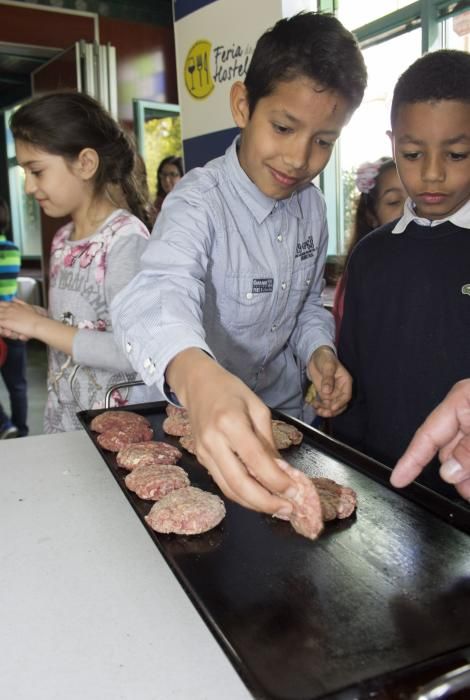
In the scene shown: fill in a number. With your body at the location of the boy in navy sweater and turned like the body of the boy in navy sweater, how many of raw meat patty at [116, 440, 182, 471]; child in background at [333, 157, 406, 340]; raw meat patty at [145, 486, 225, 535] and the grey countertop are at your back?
1

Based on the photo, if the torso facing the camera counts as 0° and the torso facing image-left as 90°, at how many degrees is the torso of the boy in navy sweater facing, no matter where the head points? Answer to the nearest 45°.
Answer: approximately 0°

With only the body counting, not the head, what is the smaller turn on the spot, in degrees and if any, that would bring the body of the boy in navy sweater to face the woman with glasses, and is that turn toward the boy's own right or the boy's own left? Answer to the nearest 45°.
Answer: approximately 135° to the boy's own right

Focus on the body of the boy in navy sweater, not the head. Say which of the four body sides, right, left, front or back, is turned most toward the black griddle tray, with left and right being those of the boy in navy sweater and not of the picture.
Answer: front

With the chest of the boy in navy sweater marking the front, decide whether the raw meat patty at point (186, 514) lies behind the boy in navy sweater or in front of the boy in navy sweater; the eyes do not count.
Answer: in front
